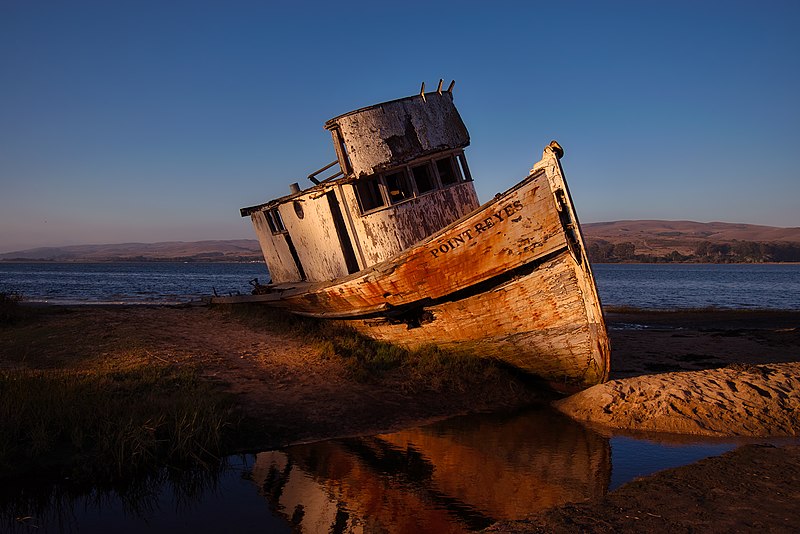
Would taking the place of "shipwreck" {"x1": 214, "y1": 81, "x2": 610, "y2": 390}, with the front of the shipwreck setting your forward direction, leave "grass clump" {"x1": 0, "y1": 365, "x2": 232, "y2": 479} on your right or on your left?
on your right

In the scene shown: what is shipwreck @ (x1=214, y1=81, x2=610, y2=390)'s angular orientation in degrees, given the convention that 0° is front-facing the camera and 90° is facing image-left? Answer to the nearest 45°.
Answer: approximately 315°
